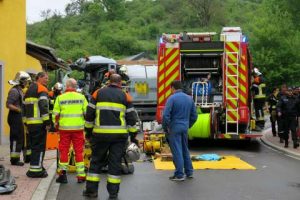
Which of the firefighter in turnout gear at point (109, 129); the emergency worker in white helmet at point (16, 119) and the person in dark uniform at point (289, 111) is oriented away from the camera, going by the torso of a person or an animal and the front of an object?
the firefighter in turnout gear

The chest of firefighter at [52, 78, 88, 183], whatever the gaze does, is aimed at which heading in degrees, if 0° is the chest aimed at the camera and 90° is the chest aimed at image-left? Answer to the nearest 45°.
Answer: approximately 180°

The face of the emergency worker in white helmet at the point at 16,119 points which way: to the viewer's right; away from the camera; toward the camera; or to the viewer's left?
to the viewer's right

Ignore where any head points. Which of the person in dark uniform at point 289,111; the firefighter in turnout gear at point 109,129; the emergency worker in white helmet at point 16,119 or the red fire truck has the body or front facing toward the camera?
the person in dark uniform

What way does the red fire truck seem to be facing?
away from the camera

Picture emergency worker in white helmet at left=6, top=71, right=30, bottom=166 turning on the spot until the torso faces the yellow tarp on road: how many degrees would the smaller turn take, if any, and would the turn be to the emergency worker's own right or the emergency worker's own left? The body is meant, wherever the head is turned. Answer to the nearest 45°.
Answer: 0° — they already face it

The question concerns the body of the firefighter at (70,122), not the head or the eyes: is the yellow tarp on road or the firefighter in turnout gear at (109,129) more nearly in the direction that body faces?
the yellow tarp on road
